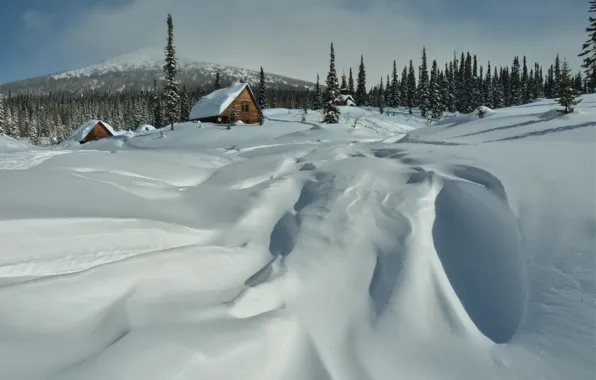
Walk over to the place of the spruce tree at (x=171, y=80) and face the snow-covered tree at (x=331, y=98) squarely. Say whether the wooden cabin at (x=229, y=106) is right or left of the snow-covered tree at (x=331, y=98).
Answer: left

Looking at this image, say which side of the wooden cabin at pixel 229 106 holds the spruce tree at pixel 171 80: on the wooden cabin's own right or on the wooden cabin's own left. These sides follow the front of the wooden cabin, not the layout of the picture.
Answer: on the wooden cabin's own right

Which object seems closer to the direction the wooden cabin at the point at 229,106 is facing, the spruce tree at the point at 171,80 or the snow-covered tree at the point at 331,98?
the snow-covered tree

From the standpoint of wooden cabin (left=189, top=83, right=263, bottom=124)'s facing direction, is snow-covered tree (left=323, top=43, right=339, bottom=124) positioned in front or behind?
in front

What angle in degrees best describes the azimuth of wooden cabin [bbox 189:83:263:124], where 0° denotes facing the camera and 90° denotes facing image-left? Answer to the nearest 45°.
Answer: approximately 315°

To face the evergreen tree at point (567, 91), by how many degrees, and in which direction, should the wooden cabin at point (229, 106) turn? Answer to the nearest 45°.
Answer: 0° — it already faces it
